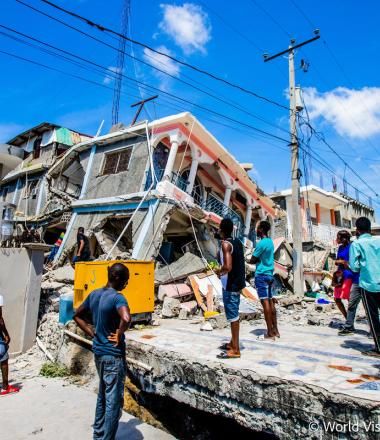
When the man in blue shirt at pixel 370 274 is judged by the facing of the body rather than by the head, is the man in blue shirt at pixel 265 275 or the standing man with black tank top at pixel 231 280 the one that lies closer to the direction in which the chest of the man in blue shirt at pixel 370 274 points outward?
the man in blue shirt

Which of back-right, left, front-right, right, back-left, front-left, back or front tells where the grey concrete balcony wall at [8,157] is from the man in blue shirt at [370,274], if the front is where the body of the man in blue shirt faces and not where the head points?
front-left

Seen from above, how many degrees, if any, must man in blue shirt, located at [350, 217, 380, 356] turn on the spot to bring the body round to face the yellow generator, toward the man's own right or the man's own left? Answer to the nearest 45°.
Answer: approximately 45° to the man's own left

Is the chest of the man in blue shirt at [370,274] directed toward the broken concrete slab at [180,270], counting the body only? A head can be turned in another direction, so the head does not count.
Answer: yes

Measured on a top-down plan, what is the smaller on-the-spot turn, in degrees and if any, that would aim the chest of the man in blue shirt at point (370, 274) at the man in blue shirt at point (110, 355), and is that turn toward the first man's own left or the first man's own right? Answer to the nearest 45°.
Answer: approximately 90° to the first man's own left

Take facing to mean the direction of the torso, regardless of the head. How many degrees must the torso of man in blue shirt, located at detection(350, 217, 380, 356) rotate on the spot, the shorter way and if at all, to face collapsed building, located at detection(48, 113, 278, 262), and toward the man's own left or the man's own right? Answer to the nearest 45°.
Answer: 0° — they already face it

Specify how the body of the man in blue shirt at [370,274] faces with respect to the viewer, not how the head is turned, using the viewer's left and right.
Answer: facing away from the viewer and to the left of the viewer

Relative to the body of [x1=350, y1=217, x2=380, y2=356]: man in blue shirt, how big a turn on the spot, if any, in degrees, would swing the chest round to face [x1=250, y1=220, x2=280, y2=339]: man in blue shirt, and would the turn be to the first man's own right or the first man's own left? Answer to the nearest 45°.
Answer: approximately 45° to the first man's own left
